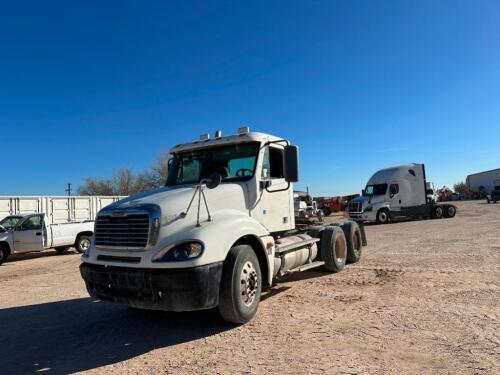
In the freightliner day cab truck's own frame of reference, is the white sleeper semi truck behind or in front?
behind

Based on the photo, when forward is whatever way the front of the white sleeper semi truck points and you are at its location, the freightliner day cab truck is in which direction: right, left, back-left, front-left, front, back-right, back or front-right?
front-left

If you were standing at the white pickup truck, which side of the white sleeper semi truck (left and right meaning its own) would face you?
front

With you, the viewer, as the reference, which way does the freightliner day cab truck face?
facing the viewer and to the left of the viewer

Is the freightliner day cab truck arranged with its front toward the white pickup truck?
no

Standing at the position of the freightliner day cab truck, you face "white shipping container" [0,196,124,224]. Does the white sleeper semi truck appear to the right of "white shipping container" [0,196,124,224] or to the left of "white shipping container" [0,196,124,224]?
right

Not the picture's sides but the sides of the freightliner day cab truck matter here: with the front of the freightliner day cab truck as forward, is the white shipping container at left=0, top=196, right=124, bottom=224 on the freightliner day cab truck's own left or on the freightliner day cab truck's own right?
on the freightliner day cab truck's own right

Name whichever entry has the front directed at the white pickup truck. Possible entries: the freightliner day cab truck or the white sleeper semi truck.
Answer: the white sleeper semi truck

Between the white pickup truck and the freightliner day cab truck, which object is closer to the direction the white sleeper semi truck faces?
the white pickup truck

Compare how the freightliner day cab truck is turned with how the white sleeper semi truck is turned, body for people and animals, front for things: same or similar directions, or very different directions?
same or similar directions

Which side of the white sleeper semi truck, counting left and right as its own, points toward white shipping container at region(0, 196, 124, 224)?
front

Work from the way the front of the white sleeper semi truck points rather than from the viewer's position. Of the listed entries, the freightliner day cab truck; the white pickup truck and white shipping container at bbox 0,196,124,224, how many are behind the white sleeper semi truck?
0

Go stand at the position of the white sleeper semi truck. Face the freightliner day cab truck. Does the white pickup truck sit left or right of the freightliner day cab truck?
right

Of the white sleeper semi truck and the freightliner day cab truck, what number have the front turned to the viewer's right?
0
